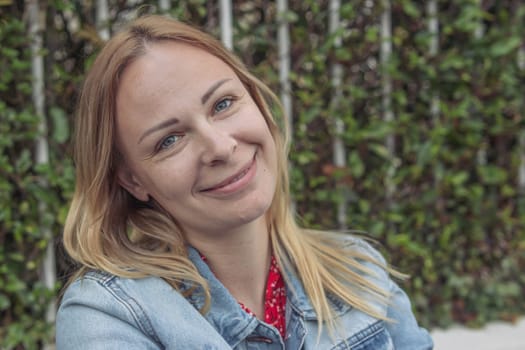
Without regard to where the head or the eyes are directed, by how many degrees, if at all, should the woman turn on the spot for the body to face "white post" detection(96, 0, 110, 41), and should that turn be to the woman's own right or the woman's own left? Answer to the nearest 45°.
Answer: approximately 135° to the woman's own left

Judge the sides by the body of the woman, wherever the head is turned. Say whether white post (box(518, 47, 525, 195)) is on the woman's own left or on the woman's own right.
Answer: on the woman's own left

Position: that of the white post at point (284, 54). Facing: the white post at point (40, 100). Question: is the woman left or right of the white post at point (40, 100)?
left

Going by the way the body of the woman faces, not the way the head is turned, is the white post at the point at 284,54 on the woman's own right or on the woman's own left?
on the woman's own left

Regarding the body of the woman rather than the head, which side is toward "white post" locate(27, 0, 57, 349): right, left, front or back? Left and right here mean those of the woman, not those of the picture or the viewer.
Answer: back

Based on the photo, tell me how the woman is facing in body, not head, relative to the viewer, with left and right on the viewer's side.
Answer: facing the viewer and to the right of the viewer
